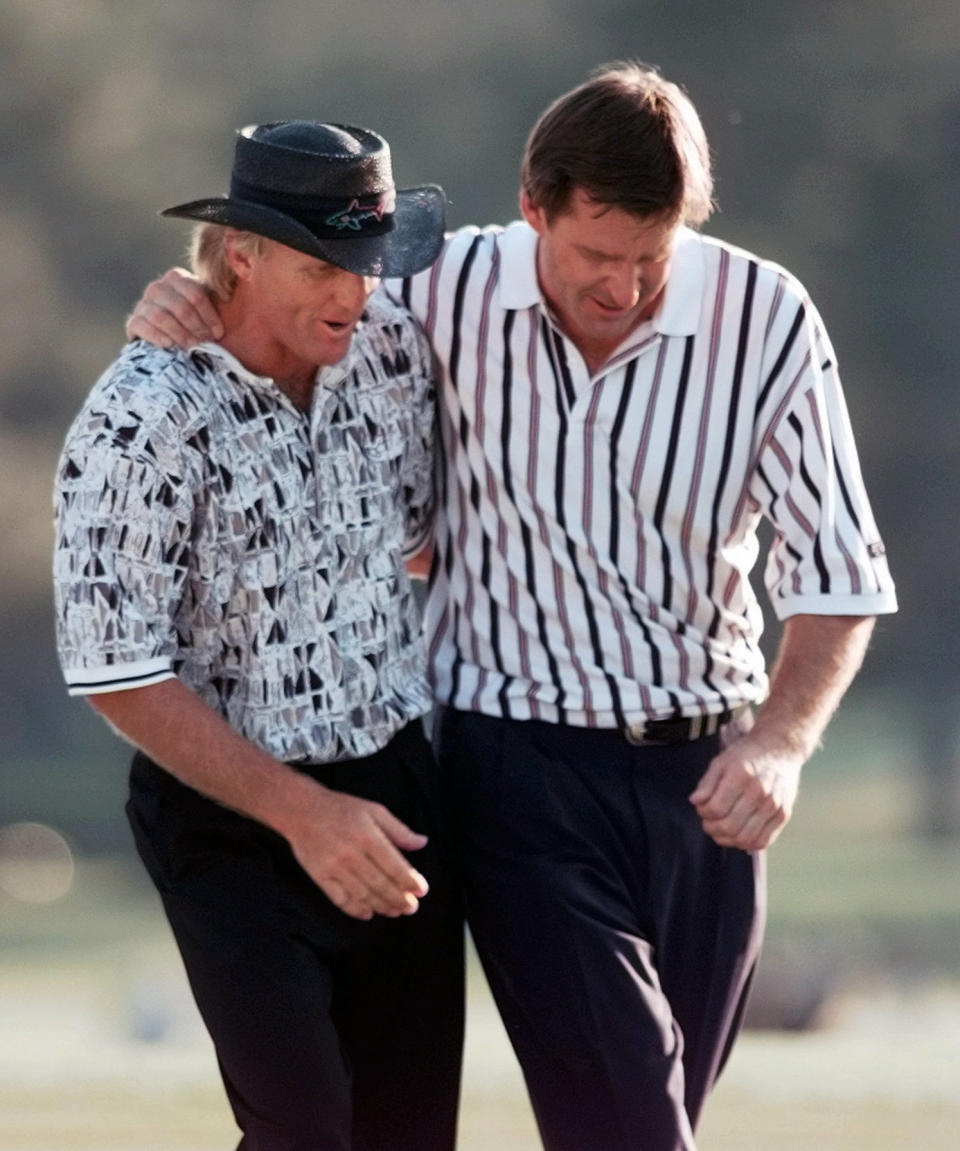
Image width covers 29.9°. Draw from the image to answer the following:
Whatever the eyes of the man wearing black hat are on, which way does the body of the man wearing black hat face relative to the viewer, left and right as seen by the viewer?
facing the viewer and to the right of the viewer

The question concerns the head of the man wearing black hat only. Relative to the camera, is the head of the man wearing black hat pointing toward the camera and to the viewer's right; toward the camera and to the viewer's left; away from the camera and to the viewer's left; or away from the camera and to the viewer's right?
toward the camera and to the viewer's right

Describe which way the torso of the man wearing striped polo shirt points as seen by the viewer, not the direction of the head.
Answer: toward the camera

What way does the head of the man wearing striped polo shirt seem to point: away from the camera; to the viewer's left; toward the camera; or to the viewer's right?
toward the camera
